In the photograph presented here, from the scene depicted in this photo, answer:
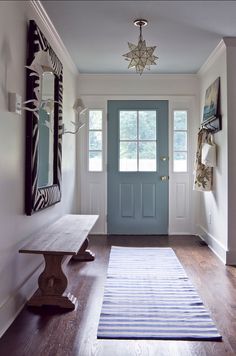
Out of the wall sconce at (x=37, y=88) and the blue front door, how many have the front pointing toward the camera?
1

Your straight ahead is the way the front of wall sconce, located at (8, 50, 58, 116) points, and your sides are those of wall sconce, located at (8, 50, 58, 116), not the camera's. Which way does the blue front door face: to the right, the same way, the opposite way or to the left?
to the right

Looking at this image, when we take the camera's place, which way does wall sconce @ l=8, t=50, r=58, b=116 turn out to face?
facing to the right of the viewer

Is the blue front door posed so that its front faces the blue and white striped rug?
yes

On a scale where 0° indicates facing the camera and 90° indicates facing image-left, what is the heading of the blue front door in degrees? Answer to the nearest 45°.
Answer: approximately 0°

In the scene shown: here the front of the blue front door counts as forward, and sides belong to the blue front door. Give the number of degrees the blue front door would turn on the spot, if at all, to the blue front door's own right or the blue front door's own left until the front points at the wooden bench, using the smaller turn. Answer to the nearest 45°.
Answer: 0° — it already faces it
